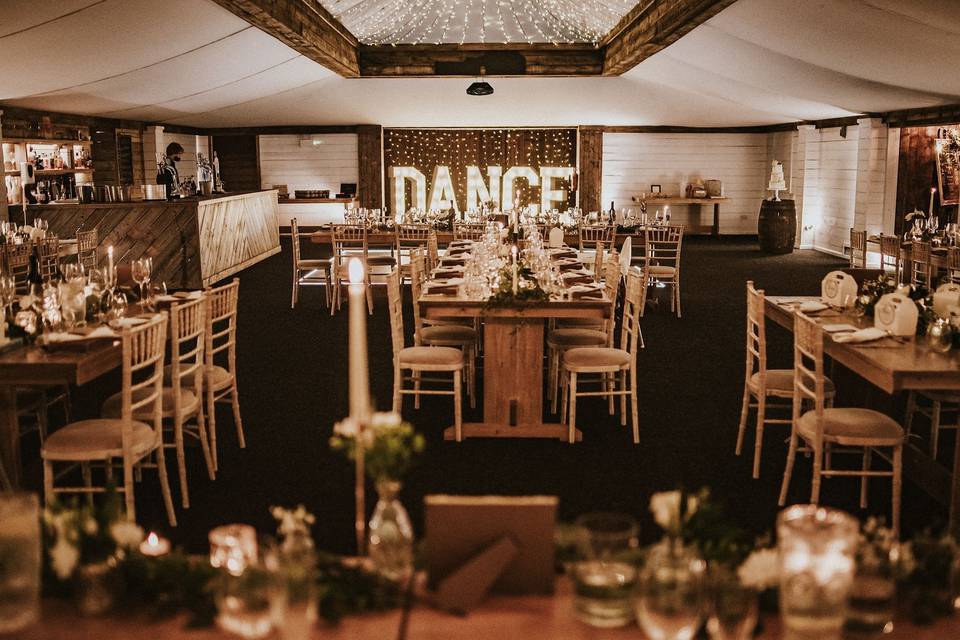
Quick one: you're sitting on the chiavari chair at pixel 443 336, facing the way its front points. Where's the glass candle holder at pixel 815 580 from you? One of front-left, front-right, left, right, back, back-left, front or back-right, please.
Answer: right

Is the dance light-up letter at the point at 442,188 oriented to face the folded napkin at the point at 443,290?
yes

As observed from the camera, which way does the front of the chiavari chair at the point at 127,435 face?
facing away from the viewer and to the left of the viewer

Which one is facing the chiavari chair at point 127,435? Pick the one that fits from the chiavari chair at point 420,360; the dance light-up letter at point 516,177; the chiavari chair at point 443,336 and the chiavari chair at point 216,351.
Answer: the dance light-up letter

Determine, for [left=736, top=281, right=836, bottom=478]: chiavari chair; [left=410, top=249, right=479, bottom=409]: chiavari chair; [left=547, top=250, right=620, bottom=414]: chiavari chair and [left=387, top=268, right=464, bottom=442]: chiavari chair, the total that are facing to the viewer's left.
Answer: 1

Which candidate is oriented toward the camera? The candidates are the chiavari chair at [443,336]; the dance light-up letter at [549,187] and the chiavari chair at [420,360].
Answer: the dance light-up letter

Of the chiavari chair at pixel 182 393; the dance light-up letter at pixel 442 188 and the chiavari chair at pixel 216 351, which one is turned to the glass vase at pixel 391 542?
the dance light-up letter

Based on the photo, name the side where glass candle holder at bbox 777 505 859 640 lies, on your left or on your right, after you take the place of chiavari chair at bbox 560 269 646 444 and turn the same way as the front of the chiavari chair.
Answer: on your left

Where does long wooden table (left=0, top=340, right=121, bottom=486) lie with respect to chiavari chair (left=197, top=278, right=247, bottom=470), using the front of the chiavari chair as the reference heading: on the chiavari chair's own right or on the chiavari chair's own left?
on the chiavari chair's own left

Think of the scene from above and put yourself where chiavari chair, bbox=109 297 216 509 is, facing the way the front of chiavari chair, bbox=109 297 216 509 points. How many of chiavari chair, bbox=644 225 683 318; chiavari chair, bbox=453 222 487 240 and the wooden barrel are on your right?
3

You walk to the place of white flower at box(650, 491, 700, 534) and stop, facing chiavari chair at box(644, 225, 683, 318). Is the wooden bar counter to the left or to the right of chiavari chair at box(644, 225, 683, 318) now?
left

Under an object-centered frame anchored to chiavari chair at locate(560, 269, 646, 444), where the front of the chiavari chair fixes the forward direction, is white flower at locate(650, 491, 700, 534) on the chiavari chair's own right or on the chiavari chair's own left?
on the chiavari chair's own left

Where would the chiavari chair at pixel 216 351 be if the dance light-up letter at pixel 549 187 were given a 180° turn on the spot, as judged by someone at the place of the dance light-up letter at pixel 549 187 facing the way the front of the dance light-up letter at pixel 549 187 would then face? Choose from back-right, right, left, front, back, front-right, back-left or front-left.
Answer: back

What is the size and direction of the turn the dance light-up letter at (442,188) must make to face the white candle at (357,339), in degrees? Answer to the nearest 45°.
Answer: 0° — it already faces it

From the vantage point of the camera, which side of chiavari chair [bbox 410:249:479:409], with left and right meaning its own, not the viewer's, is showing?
right

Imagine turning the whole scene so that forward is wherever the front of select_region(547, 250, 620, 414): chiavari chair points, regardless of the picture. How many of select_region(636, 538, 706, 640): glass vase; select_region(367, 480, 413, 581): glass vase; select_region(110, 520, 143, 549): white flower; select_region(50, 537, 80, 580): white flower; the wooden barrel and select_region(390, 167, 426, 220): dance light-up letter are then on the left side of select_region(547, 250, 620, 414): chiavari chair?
4

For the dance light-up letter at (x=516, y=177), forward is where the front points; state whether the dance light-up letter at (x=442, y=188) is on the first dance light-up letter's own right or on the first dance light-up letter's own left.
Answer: on the first dance light-up letter's own right

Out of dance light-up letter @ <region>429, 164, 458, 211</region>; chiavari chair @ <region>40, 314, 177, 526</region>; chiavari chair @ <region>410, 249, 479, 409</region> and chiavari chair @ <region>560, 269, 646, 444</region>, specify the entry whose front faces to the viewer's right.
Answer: chiavari chair @ <region>410, 249, 479, 409</region>

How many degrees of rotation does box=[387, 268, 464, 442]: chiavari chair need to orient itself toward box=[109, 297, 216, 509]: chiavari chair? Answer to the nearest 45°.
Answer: approximately 135° to its right

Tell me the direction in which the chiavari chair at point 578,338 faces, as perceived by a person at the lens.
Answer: facing to the left of the viewer

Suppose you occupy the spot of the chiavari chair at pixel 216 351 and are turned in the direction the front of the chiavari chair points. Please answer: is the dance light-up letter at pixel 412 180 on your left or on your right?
on your right
